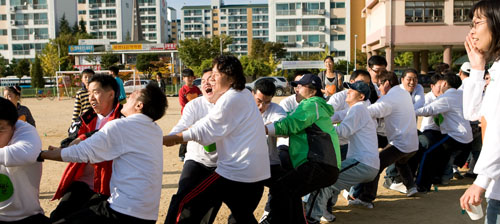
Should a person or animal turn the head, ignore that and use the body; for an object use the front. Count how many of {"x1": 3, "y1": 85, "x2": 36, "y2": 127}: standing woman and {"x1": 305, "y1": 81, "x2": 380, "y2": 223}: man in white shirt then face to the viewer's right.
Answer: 0

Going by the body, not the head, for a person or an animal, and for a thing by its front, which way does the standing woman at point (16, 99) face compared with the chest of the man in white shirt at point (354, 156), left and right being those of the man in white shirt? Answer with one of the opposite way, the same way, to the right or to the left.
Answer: to the left

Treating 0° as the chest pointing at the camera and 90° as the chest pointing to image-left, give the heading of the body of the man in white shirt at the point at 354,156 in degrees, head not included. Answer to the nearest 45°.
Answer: approximately 90°

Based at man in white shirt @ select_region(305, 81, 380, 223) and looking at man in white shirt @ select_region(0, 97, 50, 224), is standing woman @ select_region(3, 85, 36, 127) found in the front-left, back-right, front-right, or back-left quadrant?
front-right

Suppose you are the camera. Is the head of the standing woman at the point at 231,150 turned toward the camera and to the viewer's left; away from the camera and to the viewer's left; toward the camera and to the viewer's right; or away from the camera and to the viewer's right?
toward the camera and to the viewer's left

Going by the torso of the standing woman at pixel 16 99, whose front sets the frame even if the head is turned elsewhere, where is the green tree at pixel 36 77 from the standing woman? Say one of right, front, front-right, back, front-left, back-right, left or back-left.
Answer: back-right

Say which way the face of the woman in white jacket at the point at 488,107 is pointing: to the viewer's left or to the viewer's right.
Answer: to the viewer's left

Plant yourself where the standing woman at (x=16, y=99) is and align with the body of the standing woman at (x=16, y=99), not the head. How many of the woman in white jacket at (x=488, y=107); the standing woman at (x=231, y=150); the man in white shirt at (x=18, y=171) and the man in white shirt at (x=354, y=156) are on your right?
0

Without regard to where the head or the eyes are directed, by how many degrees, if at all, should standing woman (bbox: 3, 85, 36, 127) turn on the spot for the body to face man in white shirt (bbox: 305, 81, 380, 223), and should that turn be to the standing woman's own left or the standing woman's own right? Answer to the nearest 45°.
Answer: approximately 90° to the standing woman's own left

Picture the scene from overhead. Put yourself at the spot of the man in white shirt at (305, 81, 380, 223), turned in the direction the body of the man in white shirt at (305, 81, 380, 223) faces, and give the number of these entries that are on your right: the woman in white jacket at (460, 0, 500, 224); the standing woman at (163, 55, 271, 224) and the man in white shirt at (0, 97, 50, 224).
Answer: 0

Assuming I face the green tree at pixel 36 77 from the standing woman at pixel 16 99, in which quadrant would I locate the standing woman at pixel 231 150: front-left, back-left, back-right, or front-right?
back-right

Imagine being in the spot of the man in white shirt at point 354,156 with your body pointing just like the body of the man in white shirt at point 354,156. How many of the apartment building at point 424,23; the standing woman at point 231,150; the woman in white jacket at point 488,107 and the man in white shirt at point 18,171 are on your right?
1

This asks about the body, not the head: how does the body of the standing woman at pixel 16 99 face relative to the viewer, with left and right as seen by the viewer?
facing the viewer and to the left of the viewer

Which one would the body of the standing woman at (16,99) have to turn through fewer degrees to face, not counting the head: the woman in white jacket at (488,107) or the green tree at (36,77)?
the woman in white jacket

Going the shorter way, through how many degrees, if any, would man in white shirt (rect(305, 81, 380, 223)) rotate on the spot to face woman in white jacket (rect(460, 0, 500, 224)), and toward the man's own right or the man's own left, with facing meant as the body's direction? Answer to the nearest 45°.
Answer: approximately 90° to the man's own left

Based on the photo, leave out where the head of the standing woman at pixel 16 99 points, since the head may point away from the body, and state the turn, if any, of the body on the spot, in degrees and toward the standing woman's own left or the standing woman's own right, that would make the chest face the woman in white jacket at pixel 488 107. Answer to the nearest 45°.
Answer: approximately 45° to the standing woman's own left

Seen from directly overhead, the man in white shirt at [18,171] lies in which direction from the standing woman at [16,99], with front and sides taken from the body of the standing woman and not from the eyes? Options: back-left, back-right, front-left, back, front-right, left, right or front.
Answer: front-left
